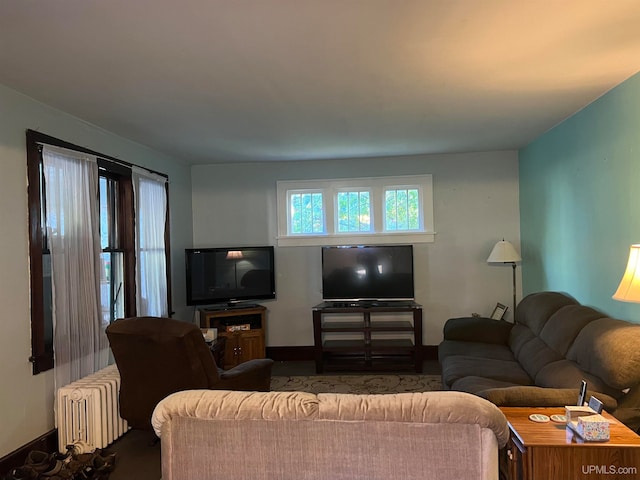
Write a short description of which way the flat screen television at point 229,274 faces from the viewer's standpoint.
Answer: facing the viewer and to the right of the viewer

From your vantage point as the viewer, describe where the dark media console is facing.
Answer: facing the viewer

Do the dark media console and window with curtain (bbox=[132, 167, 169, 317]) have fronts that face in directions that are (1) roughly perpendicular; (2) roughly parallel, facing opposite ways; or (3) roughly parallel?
roughly perpendicular

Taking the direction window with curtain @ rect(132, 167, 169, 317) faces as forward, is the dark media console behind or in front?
in front

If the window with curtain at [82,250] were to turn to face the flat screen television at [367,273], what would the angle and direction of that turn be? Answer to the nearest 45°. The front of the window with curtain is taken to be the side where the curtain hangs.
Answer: approximately 45° to its left

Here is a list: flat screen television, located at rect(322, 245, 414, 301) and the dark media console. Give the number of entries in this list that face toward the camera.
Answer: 2

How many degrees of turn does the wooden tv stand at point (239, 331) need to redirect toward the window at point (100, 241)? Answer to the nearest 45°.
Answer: approximately 90° to its right

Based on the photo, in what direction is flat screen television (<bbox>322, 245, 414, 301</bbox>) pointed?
toward the camera

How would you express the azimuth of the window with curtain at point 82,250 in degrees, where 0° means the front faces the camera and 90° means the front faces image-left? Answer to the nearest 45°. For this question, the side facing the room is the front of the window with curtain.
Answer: approximately 315°

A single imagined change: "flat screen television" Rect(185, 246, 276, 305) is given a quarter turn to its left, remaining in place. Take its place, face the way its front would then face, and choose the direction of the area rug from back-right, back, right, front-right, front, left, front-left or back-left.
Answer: right

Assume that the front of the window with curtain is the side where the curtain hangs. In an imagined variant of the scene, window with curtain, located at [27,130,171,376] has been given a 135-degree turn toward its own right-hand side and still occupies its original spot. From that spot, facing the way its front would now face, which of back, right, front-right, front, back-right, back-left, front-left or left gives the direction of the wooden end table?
back-left

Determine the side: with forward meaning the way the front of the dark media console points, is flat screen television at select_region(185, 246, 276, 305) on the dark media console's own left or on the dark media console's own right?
on the dark media console's own right

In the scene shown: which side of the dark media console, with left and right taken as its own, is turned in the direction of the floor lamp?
left

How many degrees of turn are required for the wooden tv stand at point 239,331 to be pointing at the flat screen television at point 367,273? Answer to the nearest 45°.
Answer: approximately 45° to its left

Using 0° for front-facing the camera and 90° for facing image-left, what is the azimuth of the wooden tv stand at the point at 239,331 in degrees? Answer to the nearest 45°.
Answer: approximately 315°
